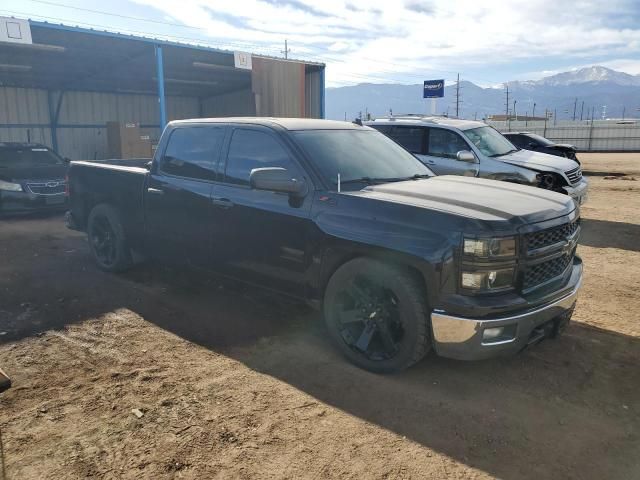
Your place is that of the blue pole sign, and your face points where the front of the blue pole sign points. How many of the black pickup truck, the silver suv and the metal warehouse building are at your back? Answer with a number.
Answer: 0

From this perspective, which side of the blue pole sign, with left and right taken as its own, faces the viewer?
front

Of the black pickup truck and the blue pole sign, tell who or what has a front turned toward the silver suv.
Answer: the blue pole sign

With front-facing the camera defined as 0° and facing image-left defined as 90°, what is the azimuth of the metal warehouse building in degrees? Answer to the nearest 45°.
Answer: approximately 315°

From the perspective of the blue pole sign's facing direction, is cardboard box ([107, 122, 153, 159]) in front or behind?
in front

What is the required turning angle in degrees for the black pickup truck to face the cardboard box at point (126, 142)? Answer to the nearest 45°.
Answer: approximately 180°

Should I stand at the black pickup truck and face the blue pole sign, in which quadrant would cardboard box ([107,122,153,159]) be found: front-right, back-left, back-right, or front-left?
front-left

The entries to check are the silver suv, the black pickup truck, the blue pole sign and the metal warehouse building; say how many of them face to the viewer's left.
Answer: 0

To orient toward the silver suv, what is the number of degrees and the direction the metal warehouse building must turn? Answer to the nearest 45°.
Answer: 0° — it already faces it

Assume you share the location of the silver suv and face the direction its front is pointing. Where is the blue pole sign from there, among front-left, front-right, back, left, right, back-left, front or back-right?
back-left

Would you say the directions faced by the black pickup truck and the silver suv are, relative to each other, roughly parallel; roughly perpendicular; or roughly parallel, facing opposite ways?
roughly parallel

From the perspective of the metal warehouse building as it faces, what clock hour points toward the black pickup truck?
The black pickup truck is roughly at 1 o'clock from the metal warehouse building.

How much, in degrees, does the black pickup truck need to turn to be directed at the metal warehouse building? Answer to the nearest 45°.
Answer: approximately 180°

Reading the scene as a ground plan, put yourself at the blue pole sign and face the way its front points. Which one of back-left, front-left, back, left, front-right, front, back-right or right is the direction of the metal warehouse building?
front-right

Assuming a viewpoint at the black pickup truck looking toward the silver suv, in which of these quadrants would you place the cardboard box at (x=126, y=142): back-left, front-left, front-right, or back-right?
front-left

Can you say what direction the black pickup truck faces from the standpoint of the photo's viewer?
facing the viewer and to the right of the viewer

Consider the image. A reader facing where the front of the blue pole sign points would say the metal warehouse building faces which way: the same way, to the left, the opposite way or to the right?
to the left

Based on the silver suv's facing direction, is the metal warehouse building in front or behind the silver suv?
behind

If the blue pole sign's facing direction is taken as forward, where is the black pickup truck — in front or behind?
in front
